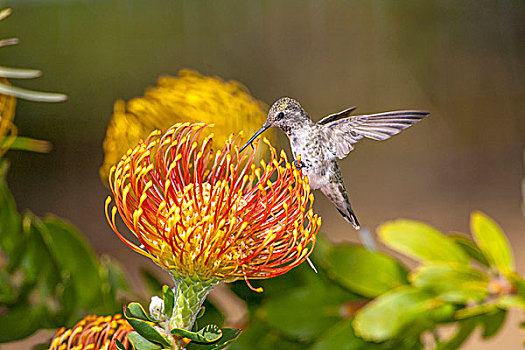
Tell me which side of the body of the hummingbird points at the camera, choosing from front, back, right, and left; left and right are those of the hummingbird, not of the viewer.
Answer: left
